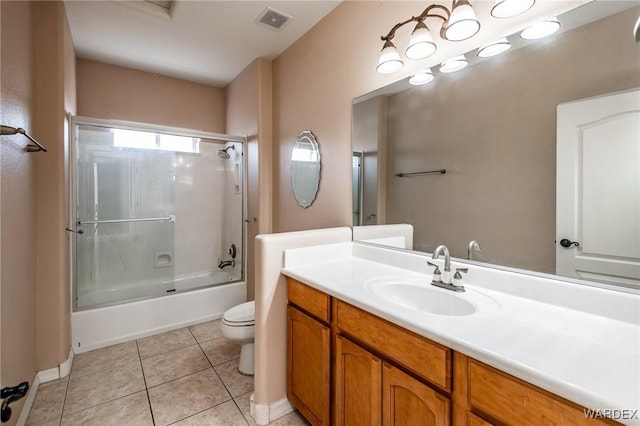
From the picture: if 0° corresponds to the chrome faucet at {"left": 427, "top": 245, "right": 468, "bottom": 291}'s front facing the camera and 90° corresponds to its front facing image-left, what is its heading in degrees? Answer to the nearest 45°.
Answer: approximately 45°

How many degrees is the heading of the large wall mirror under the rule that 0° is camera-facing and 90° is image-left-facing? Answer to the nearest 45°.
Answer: approximately 45°

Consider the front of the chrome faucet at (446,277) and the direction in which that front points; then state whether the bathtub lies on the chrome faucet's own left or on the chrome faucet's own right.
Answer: on the chrome faucet's own right

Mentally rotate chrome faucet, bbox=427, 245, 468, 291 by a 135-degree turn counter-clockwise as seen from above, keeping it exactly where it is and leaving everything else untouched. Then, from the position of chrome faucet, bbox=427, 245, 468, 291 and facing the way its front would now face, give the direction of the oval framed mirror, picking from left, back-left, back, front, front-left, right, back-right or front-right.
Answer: back-left

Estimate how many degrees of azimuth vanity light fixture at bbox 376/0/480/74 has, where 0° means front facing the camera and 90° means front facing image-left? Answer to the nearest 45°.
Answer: approximately 45°

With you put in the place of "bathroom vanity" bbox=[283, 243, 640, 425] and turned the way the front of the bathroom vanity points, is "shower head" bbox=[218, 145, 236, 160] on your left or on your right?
on your right

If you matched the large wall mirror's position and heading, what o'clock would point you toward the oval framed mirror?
The oval framed mirror is roughly at 2 o'clock from the large wall mirror.
